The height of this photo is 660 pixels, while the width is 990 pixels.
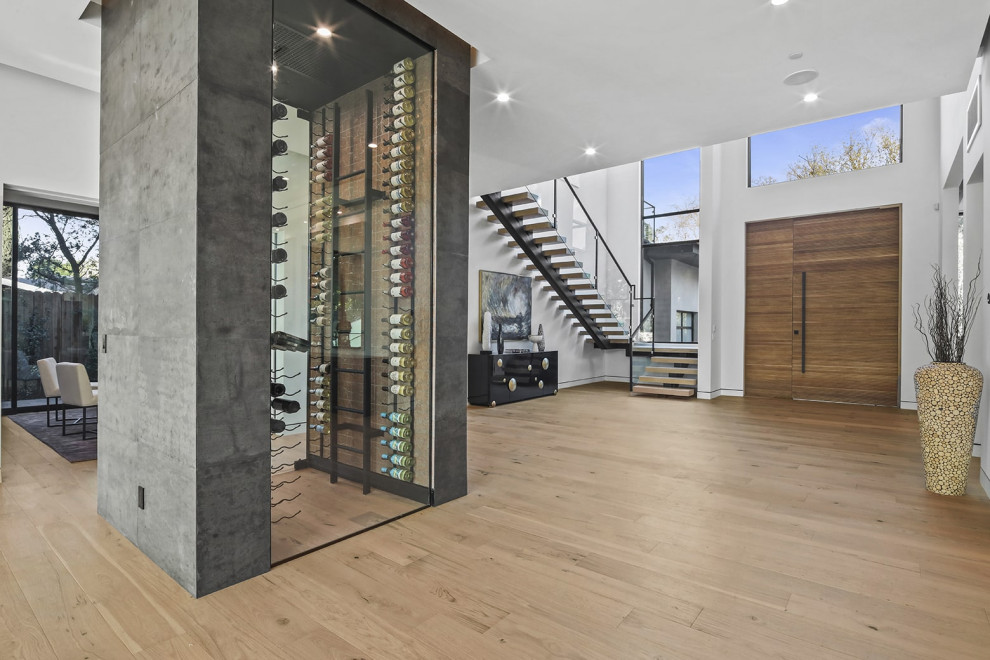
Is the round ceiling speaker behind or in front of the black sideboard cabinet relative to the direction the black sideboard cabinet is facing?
in front

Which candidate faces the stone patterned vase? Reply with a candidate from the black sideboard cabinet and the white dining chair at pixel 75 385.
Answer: the black sideboard cabinet

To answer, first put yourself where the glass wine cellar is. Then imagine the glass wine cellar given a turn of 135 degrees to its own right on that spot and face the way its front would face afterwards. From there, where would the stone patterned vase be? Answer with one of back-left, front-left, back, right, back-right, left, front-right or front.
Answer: back

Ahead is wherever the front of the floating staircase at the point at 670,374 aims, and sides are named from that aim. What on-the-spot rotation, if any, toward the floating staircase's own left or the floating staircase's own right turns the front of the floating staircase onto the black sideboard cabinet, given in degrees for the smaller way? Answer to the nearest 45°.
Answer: approximately 45° to the floating staircase's own right

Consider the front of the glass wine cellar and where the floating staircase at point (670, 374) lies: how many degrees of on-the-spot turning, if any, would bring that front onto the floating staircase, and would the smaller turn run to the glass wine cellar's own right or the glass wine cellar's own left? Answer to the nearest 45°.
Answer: approximately 90° to the glass wine cellar's own left

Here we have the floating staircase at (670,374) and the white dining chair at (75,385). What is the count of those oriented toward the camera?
1

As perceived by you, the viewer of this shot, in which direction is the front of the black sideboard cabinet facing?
facing the viewer and to the right of the viewer

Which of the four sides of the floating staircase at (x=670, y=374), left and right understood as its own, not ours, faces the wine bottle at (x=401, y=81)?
front

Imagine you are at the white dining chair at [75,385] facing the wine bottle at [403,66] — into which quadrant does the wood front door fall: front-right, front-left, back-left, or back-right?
front-left

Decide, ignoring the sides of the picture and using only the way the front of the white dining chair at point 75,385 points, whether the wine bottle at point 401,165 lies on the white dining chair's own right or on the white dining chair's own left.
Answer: on the white dining chair's own right

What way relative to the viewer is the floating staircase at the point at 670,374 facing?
toward the camera

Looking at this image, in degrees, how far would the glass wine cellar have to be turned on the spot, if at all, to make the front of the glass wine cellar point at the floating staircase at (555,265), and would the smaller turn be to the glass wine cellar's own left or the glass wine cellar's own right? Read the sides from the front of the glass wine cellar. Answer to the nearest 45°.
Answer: approximately 90° to the glass wine cellar's own left
